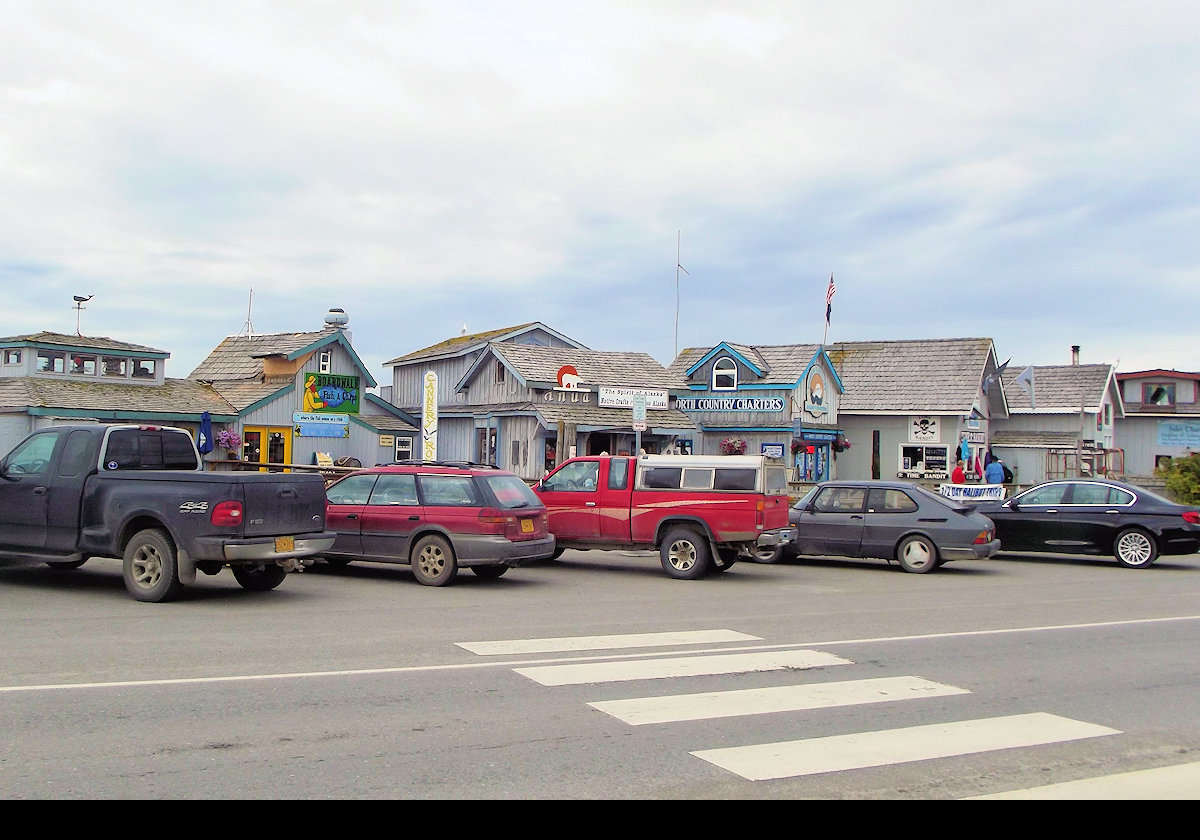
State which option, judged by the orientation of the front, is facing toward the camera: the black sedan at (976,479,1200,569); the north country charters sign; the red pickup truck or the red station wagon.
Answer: the north country charters sign

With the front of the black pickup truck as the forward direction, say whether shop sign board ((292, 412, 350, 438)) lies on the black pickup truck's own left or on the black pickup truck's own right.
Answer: on the black pickup truck's own right

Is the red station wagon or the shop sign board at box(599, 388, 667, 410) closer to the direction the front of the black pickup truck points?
the shop sign board

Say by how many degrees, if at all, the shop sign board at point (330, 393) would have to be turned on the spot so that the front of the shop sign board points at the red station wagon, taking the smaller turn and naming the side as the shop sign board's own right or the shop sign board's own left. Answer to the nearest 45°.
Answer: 0° — it already faces it

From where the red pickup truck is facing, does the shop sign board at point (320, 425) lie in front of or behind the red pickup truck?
in front

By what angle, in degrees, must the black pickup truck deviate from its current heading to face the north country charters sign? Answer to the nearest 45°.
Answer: approximately 90° to its right

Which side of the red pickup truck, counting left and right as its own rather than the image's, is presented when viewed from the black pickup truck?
left

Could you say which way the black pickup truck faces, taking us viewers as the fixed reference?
facing away from the viewer and to the left of the viewer

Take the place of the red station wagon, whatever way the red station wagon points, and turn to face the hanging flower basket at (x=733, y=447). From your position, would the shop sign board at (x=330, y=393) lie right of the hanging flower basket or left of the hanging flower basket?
left

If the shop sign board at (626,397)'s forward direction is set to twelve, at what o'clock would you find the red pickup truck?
The red pickup truck is roughly at 12 o'clock from the shop sign board.

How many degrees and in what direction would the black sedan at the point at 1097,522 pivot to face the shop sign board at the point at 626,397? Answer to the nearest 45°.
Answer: approximately 45° to its right

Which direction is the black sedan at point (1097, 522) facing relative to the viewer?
to the viewer's left
